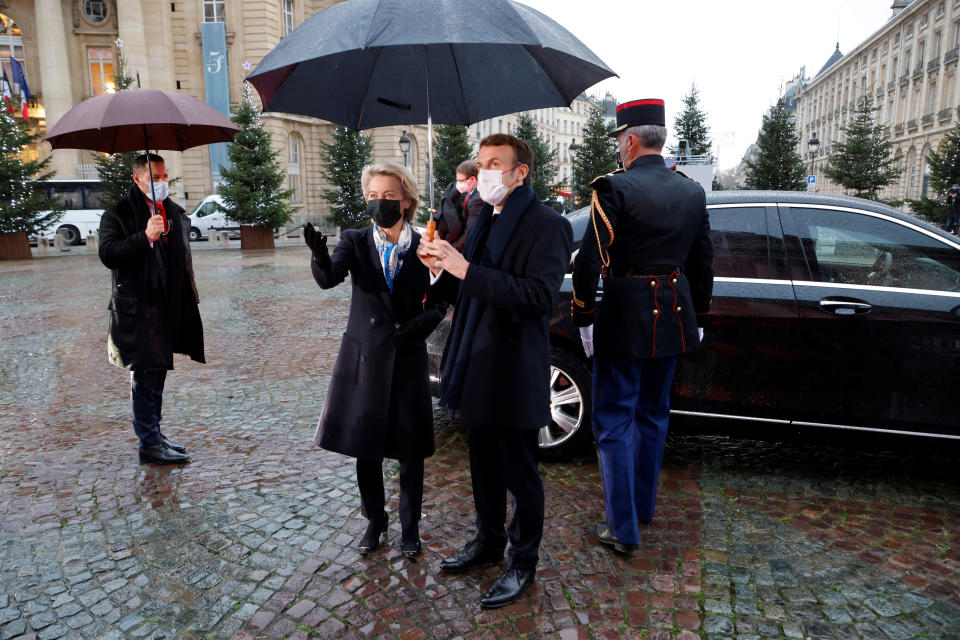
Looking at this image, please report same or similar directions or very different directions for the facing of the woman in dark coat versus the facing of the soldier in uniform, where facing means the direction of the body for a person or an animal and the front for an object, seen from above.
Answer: very different directions

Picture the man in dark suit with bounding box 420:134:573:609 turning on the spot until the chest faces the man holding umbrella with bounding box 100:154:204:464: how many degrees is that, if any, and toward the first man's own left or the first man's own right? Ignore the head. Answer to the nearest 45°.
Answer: approximately 90° to the first man's own right

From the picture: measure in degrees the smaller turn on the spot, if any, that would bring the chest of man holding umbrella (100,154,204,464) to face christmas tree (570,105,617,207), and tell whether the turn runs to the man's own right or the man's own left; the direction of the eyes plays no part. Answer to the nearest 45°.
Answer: approximately 90° to the man's own left

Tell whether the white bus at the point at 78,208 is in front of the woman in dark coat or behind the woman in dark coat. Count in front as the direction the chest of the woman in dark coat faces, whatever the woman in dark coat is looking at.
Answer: behind

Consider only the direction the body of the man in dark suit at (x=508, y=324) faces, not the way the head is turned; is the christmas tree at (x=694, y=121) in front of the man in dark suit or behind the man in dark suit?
behind

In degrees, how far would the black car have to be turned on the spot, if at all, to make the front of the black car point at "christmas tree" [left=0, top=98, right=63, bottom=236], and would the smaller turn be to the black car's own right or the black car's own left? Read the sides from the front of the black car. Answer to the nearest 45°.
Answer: approximately 135° to the black car's own left

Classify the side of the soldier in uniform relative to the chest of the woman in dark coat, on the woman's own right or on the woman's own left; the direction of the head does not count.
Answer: on the woman's own left

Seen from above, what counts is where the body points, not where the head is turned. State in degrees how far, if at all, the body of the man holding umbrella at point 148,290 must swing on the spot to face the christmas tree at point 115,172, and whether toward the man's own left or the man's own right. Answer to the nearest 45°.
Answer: approximately 135° to the man's own left

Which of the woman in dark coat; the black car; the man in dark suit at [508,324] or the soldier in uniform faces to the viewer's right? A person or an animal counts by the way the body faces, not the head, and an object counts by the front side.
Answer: the black car
